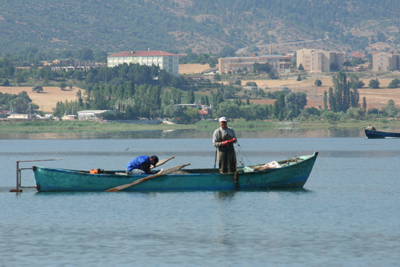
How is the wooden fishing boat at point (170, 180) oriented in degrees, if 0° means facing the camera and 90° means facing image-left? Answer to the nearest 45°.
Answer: approximately 270°
